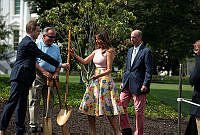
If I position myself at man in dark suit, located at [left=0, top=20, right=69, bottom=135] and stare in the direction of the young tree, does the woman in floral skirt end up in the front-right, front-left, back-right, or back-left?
front-right

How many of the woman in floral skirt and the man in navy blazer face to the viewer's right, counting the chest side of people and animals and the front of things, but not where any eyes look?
0

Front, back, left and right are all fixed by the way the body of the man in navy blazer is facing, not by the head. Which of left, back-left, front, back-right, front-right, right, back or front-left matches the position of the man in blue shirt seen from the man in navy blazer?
front-right

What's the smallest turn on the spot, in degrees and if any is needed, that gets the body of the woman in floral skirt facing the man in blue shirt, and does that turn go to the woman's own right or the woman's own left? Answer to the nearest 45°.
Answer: approximately 90° to the woman's own right

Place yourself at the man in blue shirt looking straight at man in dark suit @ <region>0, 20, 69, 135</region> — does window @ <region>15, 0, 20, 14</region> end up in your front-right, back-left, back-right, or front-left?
back-right

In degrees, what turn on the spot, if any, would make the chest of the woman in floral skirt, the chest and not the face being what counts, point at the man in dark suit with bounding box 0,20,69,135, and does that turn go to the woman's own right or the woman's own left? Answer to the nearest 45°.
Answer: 0° — they already face them

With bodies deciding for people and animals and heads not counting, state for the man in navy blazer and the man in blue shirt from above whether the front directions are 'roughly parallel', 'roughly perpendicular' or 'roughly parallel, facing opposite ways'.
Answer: roughly perpendicular

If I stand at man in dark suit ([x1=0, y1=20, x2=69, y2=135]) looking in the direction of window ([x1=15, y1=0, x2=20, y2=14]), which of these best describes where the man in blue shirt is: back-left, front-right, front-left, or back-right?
front-right

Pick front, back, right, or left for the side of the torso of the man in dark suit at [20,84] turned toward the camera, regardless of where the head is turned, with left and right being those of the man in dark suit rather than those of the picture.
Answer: right

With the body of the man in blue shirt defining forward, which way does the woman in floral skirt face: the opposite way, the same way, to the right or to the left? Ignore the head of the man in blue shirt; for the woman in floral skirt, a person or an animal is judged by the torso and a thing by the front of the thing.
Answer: to the right

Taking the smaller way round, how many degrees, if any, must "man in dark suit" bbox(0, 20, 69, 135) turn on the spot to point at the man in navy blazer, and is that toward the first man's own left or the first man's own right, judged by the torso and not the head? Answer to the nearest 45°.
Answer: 0° — they already face them

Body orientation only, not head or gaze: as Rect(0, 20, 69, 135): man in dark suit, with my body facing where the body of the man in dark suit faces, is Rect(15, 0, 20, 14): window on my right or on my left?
on my left

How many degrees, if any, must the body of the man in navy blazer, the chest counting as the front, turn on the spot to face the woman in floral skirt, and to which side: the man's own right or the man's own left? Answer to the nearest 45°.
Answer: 0° — they already face them

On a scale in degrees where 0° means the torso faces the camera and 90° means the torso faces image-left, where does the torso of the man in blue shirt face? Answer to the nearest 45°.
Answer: approximately 315°
